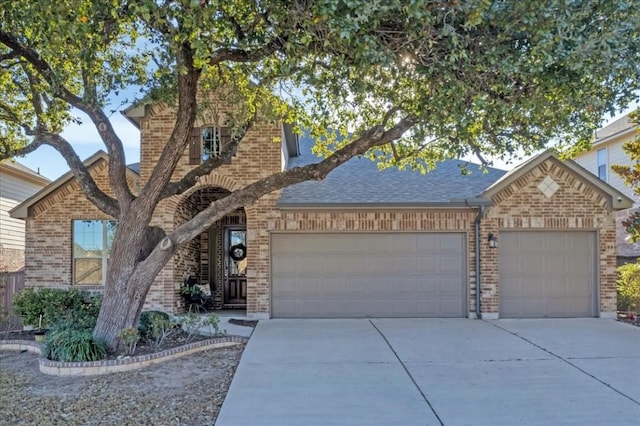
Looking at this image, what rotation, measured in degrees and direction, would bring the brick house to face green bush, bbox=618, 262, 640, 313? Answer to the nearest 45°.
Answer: approximately 90° to its left

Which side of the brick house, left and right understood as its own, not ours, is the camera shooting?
front

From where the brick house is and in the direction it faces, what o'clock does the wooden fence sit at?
The wooden fence is roughly at 3 o'clock from the brick house.

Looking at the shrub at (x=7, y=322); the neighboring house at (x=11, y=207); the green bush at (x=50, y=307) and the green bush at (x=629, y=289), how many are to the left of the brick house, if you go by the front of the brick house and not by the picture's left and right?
1

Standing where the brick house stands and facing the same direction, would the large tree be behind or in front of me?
in front

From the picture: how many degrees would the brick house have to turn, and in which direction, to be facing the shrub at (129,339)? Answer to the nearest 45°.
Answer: approximately 45° to its right

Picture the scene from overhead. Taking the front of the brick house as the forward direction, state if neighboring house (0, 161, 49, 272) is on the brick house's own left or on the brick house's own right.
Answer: on the brick house's own right

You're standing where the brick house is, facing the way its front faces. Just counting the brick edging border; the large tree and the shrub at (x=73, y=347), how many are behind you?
0
